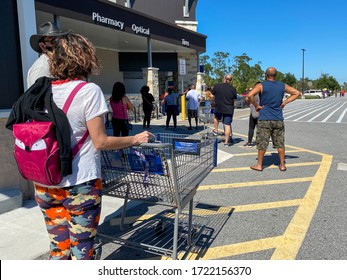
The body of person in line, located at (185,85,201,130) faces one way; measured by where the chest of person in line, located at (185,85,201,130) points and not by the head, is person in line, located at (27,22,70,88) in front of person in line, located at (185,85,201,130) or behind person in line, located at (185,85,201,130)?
behind

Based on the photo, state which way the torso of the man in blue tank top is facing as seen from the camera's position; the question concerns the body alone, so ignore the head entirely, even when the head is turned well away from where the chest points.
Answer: away from the camera

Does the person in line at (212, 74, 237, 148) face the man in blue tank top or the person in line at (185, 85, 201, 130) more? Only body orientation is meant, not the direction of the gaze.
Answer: the person in line

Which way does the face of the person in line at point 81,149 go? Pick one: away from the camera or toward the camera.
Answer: away from the camera

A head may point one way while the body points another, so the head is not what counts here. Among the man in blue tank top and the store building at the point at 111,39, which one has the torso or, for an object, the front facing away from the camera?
the man in blue tank top

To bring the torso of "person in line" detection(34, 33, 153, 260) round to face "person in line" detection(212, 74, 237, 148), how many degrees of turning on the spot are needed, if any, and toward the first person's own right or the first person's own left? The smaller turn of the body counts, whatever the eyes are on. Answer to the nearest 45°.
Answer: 0° — they already face them

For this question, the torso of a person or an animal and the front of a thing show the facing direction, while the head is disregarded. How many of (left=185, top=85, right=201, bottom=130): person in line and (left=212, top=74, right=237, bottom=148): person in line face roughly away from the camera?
2

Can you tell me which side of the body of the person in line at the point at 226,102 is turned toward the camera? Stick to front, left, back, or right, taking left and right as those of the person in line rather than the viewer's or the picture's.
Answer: back

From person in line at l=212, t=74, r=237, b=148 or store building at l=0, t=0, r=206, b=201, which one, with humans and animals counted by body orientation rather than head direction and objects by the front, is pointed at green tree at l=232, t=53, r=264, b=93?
the person in line

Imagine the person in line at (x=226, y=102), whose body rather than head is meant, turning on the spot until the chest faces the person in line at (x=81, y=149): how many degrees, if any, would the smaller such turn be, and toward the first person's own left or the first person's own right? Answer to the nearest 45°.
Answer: approximately 180°

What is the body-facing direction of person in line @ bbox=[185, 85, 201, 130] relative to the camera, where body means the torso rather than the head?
away from the camera

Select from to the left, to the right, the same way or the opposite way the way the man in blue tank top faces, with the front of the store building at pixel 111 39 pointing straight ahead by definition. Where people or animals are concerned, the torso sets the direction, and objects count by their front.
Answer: to the left

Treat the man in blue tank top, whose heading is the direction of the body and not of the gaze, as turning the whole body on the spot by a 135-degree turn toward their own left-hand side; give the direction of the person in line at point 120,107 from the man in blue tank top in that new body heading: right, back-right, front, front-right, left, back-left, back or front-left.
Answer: front-right

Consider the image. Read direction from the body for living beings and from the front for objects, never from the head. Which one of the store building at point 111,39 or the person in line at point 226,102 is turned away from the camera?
the person in line

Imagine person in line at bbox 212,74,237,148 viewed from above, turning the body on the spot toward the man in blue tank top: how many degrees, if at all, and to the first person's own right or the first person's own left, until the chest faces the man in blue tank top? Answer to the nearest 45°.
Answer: approximately 180°
